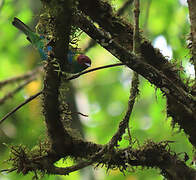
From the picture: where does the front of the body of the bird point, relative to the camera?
to the viewer's right
